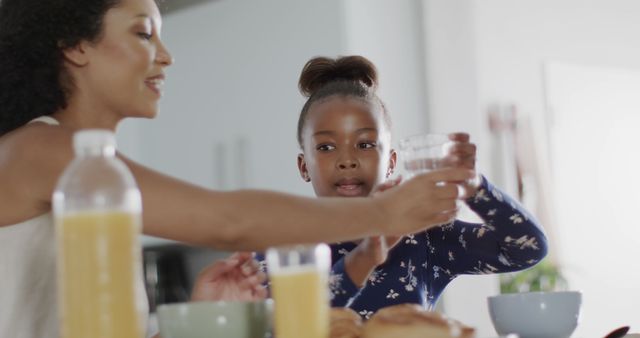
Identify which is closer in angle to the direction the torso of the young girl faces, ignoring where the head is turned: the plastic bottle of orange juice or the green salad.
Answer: the plastic bottle of orange juice

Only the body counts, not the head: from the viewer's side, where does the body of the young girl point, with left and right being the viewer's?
facing the viewer

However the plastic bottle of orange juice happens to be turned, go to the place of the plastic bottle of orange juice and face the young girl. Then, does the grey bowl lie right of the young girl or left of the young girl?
right

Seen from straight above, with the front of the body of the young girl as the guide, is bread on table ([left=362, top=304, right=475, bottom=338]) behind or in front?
in front

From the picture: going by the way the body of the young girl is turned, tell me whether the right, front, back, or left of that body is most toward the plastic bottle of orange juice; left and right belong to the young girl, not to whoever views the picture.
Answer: front

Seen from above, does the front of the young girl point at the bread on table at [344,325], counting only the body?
yes

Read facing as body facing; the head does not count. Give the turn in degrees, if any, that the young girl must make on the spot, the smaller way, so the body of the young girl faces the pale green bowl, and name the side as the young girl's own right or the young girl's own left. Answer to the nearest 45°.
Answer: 0° — they already face it

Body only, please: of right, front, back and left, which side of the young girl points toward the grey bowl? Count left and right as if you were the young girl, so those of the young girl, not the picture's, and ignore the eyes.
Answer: front

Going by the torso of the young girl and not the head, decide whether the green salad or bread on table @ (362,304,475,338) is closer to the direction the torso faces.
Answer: the bread on table

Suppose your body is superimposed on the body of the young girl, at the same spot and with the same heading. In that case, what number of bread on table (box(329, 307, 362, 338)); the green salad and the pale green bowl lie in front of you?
2
